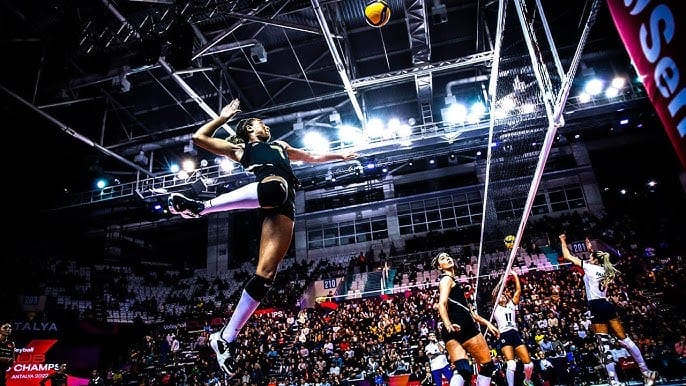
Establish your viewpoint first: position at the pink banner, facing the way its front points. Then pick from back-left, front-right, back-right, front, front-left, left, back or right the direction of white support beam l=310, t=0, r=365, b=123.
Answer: back-right

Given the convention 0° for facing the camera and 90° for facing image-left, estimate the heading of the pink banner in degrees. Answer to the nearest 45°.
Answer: approximately 0°

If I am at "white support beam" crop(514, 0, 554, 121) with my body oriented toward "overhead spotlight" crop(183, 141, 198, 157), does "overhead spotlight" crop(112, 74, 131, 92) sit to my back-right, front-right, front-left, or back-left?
front-left

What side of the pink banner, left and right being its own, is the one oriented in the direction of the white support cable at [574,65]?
back

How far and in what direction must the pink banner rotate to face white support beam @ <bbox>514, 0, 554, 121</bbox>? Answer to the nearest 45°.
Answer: approximately 180°

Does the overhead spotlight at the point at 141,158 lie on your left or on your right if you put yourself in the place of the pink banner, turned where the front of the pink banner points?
on your right

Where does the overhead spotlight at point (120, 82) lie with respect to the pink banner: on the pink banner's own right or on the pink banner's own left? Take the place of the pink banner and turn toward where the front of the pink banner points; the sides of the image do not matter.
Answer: on the pink banner's own right

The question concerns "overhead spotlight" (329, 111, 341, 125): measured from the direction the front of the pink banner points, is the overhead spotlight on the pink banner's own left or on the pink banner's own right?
on the pink banner's own right

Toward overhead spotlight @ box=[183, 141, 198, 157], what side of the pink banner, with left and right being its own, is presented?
right
